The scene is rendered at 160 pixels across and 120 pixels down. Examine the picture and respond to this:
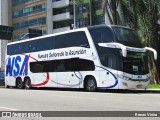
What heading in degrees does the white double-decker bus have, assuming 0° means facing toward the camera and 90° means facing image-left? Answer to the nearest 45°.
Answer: approximately 315°
